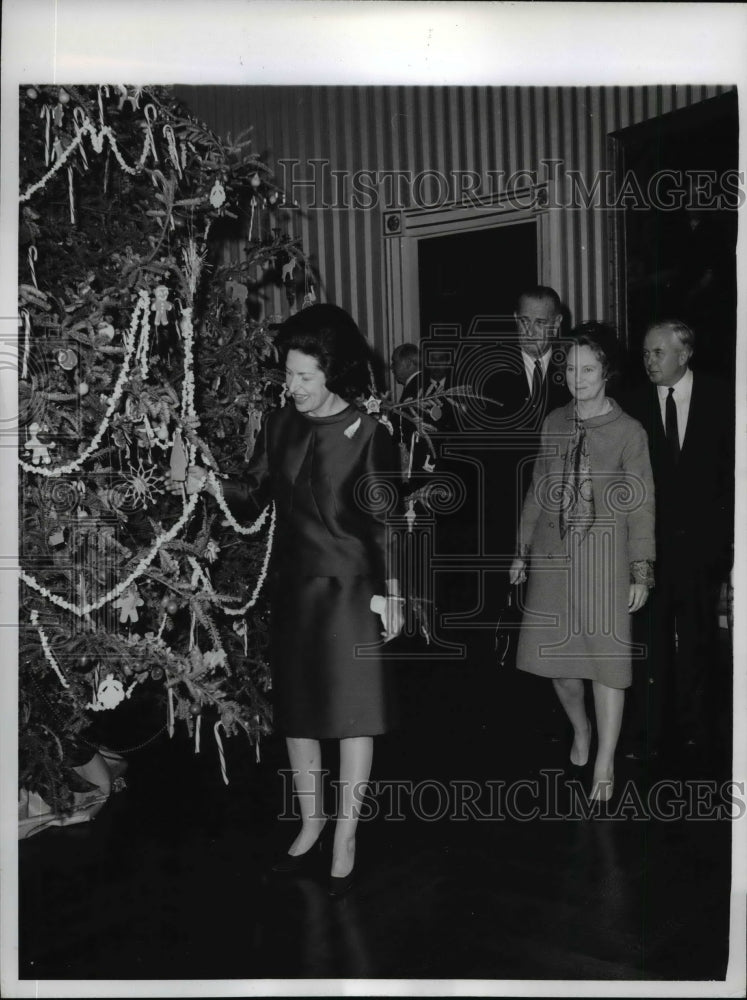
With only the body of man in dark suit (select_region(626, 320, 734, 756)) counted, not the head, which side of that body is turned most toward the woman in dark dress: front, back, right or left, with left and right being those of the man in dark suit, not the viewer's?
front

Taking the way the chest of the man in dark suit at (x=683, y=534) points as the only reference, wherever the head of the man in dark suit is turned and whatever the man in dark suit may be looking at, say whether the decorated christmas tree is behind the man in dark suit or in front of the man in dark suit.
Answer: in front

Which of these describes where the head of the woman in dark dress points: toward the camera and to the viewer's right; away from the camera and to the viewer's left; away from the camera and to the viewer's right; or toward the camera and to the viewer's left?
toward the camera and to the viewer's left

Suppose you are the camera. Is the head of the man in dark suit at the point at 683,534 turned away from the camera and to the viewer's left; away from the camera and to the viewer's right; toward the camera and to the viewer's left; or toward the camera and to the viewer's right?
toward the camera and to the viewer's left

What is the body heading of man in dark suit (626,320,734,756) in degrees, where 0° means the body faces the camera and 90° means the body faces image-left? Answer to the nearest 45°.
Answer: approximately 45°
